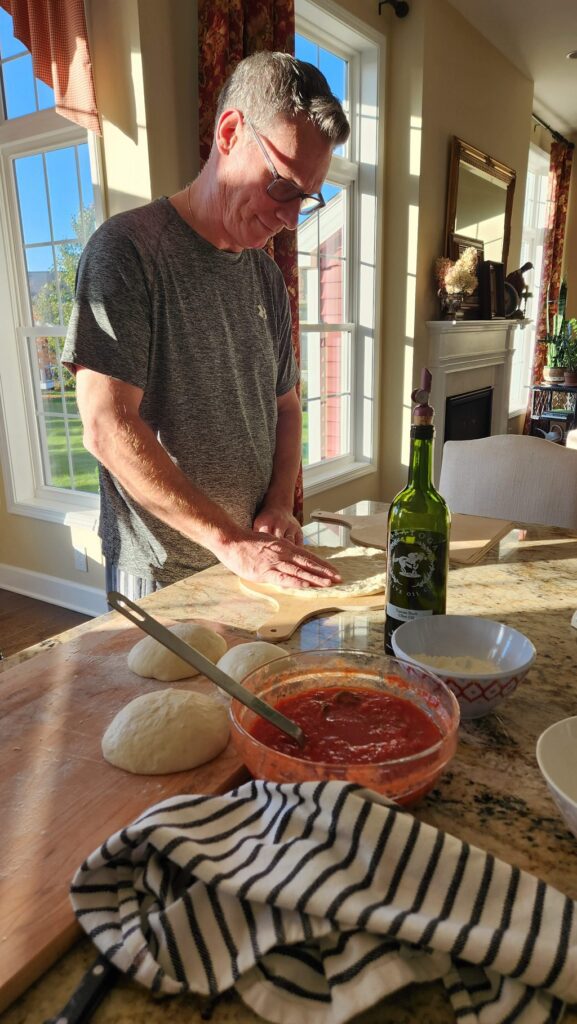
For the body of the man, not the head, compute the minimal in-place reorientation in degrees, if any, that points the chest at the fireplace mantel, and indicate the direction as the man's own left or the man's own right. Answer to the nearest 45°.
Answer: approximately 90° to the man's own left

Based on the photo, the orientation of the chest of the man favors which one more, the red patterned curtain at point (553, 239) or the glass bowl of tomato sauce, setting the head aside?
the glass bowl of tomato sauce

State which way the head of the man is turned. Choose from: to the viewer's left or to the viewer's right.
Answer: to the viewer's right

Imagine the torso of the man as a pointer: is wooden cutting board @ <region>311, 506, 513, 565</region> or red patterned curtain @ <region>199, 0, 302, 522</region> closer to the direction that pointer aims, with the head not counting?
the wooden cutting board

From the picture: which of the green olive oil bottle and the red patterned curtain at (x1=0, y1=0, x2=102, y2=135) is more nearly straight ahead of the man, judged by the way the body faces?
the green olive oil bottle

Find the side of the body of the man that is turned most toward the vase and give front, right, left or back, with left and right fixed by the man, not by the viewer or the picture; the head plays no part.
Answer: left

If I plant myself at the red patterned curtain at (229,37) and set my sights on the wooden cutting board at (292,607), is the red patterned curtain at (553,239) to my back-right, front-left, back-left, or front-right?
back-left

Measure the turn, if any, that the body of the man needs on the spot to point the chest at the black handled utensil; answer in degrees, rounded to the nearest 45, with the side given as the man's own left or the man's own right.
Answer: approximately 45° to the man's own right

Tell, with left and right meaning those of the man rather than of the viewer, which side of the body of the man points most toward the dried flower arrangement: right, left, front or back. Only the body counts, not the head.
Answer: left

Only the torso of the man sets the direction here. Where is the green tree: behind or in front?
behind

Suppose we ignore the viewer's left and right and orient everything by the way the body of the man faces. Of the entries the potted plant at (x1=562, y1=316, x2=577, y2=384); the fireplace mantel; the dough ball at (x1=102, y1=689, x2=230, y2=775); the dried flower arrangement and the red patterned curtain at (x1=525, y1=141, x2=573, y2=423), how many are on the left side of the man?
4

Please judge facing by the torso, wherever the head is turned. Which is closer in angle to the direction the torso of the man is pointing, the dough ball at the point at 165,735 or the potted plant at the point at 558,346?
the dough ball

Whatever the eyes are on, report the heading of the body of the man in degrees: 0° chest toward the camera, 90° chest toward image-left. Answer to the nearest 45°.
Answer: approximately 315°

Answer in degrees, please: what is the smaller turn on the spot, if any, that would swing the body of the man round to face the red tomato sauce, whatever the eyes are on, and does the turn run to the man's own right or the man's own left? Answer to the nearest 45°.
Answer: approximately 45° to the man's own right
